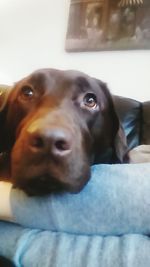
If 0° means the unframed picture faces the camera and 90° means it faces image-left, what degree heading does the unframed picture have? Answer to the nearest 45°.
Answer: approximately 0°

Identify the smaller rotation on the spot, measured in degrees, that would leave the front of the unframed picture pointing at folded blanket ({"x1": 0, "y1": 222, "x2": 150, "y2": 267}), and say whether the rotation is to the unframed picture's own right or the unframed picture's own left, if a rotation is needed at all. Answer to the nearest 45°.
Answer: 0° — it already faces it

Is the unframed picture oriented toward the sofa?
yes
